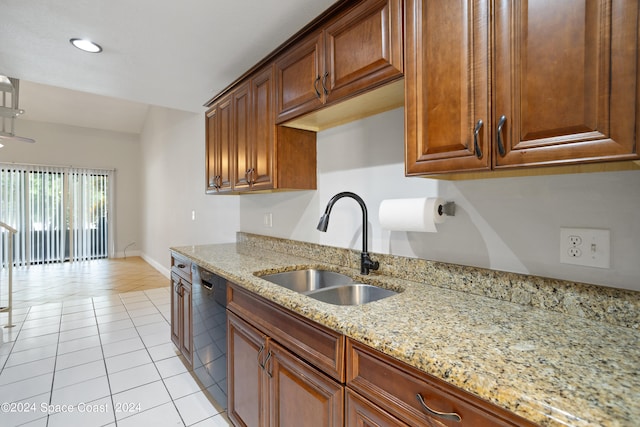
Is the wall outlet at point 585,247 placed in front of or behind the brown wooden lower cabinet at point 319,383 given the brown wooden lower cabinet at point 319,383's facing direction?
behind

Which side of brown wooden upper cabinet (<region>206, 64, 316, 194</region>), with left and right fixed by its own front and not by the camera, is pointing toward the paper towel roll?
left

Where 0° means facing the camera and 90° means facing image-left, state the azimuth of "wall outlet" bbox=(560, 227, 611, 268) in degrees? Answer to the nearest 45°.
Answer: approximately 0°

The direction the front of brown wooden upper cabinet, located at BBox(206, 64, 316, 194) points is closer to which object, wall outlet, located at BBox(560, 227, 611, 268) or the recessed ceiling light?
the recessed ceiling light

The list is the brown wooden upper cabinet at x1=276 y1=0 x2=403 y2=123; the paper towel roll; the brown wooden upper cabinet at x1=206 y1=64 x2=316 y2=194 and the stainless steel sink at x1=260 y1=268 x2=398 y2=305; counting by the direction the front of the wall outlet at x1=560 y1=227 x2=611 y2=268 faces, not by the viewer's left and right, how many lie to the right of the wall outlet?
4

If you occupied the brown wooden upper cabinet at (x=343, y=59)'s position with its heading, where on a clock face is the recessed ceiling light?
The recessed ceiling light is roughly at 2 o'clock from the brown wooden upper cabinet.
